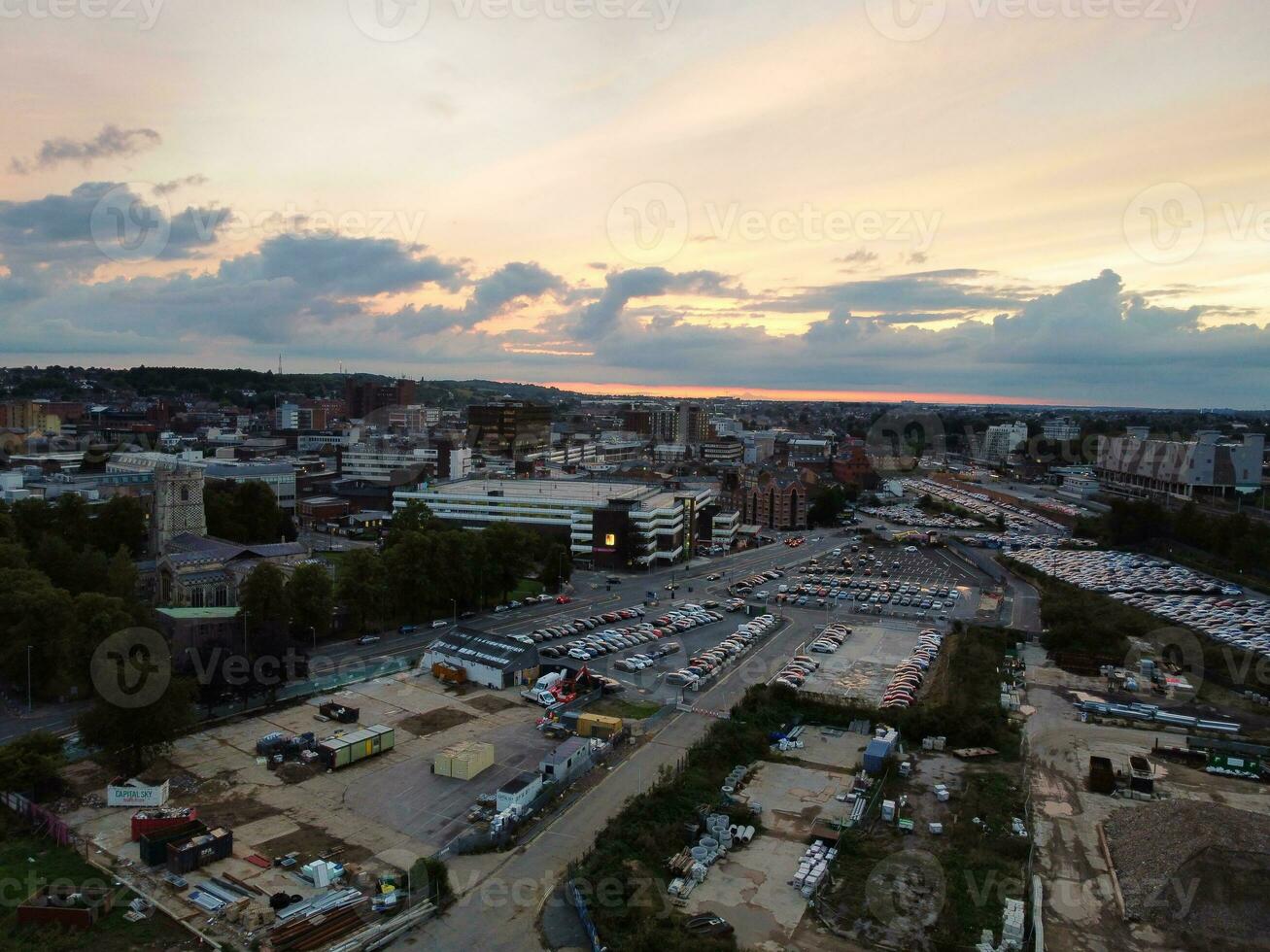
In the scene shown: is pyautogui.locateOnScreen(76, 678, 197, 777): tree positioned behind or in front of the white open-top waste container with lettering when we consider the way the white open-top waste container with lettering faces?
behind

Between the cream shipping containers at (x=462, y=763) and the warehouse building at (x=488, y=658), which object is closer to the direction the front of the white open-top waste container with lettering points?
the cream shipping containers

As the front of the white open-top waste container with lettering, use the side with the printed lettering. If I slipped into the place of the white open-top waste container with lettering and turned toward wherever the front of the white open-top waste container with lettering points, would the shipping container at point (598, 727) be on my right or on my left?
on my left

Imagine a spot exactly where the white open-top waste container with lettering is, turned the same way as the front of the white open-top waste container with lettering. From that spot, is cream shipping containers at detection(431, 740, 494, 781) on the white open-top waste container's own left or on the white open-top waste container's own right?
on the white open-top waste container's own left

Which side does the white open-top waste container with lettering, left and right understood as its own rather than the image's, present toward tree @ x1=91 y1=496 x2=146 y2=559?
back

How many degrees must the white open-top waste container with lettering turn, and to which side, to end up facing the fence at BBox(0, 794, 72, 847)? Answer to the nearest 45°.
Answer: approximately 90° to its right

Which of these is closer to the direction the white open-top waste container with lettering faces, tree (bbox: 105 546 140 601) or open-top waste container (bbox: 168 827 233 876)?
the open-top waste container

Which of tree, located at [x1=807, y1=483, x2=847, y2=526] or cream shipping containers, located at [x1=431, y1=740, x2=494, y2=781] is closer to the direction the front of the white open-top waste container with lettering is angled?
the cream shipping containers
